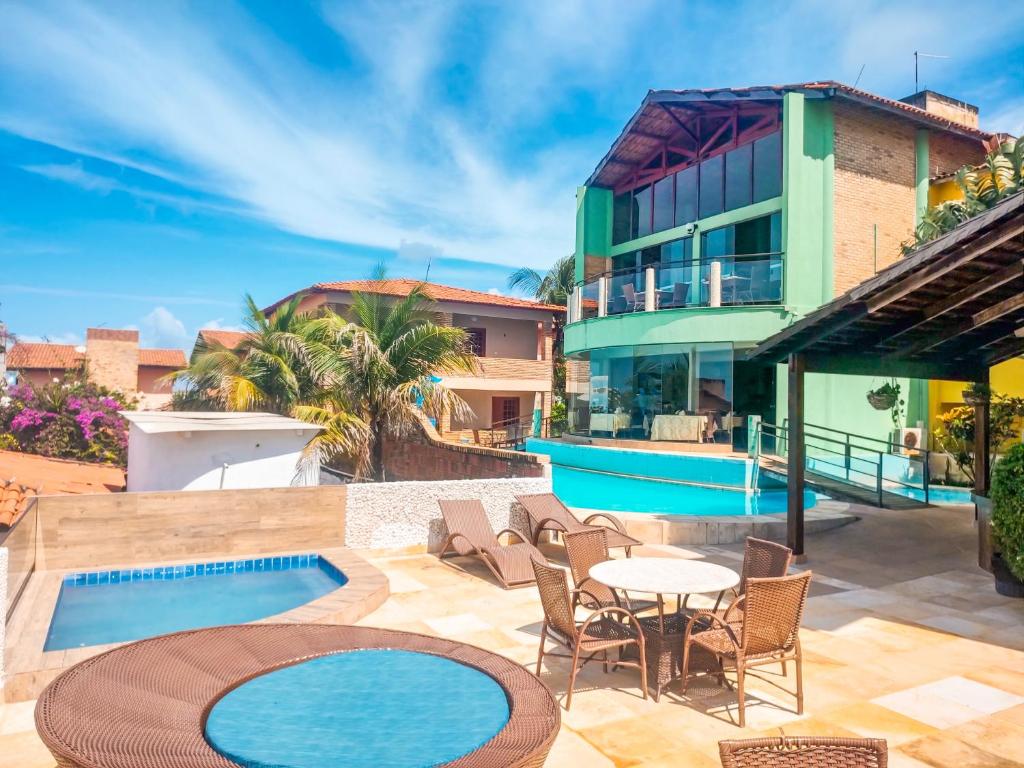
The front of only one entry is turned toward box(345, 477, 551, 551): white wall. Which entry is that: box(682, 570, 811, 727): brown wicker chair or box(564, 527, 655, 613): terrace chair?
the brown wicker chair

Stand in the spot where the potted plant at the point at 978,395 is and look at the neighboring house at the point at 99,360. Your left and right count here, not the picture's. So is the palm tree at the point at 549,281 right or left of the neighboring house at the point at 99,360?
right

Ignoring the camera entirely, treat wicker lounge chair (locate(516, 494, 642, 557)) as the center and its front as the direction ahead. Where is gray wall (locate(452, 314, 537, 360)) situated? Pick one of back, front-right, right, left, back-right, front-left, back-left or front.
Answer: back-left

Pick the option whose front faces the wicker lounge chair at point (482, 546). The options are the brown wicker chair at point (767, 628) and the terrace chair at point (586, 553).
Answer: the brown wicker chair

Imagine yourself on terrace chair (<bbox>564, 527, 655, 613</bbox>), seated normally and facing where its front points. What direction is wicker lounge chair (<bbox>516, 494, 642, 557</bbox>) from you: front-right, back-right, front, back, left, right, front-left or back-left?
back-left

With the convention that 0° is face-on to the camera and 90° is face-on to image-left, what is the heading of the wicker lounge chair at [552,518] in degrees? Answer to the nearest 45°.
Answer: approximately 315°

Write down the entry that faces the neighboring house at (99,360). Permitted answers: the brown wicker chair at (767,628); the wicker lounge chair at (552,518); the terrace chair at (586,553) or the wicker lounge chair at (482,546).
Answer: the brown wicker chair

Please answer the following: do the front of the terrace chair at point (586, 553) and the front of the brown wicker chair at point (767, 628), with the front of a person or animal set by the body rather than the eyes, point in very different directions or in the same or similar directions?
very different directions

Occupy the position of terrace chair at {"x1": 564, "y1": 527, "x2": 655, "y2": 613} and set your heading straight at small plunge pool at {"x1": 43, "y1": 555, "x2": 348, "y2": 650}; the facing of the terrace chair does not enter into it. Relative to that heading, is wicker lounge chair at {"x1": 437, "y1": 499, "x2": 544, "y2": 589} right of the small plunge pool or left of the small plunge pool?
right

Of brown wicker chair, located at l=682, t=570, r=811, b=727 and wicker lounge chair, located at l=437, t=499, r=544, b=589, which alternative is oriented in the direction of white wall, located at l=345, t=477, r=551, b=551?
the brown wicker chair

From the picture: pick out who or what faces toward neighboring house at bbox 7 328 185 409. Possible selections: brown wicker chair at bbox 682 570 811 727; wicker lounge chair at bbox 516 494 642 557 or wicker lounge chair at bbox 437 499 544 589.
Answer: the brown wicker chair

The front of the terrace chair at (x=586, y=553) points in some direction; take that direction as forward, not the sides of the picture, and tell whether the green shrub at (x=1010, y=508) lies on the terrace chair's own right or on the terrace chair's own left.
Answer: on the terrace chair's own left

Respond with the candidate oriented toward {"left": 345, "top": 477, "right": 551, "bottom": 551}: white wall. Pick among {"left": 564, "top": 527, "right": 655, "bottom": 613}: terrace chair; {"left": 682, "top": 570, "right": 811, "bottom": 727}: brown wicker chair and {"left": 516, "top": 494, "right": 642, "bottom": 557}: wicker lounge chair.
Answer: the brown wicker chair

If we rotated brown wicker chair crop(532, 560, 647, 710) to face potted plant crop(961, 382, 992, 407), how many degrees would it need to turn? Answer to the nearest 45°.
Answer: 0° — it already faces it

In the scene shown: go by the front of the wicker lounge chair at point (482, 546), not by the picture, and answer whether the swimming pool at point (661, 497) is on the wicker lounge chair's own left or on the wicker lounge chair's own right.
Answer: on the wicker lounge chair's own left
